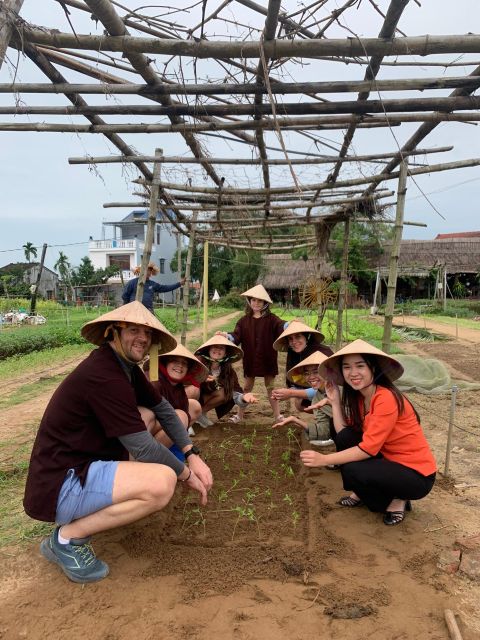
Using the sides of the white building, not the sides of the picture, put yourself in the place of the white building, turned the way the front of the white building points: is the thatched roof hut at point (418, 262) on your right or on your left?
on your left

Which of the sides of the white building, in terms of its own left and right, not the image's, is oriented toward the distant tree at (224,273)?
left

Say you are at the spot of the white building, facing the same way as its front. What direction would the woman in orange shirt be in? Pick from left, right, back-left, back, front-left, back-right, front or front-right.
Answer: front-left

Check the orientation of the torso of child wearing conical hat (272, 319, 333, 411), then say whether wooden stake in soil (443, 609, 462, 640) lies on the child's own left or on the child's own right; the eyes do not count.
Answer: on the child's own left
